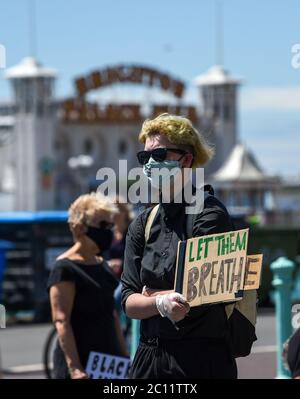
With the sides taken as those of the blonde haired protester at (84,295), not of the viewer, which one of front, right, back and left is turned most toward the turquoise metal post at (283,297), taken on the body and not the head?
left

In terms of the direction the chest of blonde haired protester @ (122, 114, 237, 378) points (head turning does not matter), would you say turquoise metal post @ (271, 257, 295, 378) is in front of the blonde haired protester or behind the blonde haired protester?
behind

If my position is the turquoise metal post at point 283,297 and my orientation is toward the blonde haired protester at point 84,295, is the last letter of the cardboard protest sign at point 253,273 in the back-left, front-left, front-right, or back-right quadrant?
front-left

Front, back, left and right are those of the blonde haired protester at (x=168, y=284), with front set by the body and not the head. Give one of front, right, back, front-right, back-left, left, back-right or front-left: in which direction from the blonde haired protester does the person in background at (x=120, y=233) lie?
back-right

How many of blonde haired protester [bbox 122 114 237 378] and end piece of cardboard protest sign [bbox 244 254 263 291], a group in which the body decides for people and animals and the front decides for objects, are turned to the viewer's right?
0

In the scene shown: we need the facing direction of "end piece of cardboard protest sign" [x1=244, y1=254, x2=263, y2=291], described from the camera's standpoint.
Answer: facing the viewer

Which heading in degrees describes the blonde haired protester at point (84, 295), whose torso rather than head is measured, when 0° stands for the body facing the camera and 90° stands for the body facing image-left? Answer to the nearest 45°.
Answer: approximately 315°

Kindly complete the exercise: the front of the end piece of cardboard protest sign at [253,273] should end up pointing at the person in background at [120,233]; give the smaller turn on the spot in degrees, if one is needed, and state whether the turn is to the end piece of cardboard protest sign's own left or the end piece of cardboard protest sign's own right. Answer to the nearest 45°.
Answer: approximately 180°

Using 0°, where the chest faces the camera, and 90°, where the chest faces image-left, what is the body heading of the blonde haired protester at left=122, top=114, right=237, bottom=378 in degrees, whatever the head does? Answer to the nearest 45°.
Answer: approximately 45°

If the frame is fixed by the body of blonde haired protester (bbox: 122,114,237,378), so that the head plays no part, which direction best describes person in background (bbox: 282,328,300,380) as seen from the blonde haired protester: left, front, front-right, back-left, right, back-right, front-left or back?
back

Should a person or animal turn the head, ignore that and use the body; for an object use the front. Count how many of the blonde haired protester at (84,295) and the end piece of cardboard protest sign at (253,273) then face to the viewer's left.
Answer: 0
